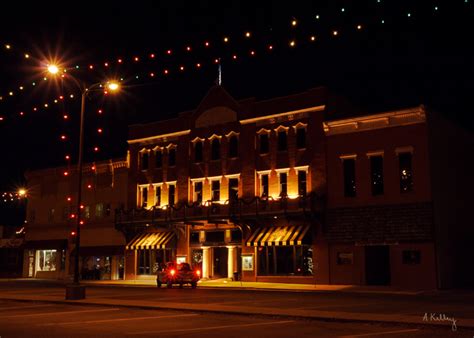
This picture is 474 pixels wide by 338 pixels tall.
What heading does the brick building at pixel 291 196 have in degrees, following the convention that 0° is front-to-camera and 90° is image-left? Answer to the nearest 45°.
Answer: approximately 45°
